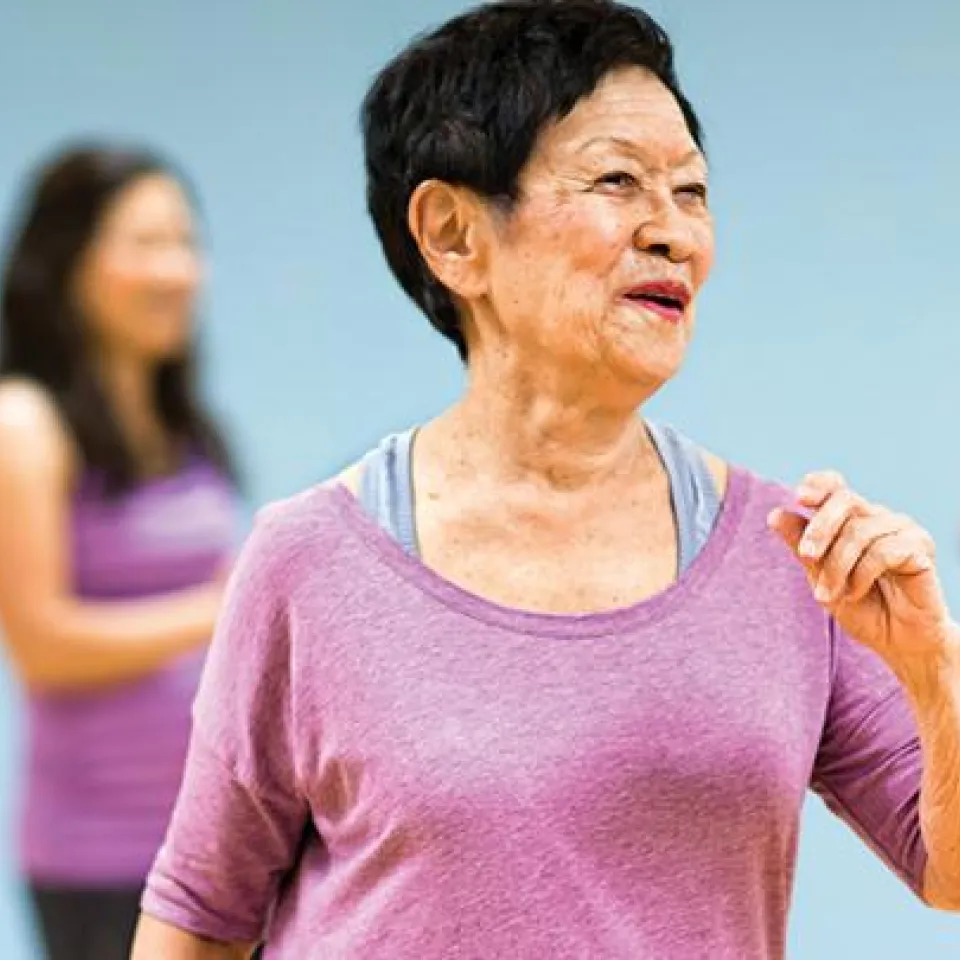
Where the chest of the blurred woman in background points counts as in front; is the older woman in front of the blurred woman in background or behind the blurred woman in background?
in front

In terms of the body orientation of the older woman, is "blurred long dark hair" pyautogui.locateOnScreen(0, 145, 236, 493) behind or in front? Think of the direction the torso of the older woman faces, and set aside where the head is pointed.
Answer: behind

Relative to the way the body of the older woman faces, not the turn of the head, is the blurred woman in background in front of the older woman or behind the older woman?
behind

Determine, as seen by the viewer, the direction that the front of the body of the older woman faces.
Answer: toward the camera

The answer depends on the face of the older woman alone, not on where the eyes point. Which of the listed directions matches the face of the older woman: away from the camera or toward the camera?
toward the camera

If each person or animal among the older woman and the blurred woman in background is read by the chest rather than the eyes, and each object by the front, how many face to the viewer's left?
0

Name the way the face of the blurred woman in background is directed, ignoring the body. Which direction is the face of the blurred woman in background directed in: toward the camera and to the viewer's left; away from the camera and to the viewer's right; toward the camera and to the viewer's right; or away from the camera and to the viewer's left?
toward the camera and to the viewer's right

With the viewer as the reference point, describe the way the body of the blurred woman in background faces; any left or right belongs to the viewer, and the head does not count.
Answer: facing the viewer and to the right of the viewer
